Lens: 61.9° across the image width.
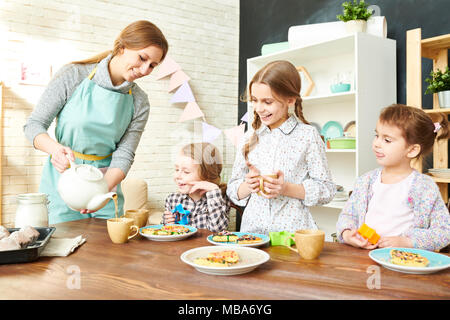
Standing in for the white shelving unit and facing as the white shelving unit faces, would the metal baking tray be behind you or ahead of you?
ahead

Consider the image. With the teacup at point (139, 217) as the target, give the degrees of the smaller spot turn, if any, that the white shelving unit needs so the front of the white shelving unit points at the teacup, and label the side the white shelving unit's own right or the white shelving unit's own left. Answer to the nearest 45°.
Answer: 0° — it already faces it

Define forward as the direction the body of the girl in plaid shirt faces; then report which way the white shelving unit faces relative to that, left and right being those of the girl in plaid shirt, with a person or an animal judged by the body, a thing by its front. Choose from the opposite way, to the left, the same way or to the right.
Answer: the same way

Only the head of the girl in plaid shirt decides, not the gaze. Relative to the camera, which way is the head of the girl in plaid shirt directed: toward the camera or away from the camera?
toward the camera

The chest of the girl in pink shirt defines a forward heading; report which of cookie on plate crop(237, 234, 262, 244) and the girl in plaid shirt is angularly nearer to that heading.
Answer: the cookie on plate

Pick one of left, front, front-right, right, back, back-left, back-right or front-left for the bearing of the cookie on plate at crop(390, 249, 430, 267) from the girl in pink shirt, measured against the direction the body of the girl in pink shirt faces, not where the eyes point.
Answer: front-left

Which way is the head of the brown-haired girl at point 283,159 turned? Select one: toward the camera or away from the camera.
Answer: toward the camera

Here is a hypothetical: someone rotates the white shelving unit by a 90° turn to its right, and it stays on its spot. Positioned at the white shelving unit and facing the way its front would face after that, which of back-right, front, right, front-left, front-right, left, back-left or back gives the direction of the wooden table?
back-left

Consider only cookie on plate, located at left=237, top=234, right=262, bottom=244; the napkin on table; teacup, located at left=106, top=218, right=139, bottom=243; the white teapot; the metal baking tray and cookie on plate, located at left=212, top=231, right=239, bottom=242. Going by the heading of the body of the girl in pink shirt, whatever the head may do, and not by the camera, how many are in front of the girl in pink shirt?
6

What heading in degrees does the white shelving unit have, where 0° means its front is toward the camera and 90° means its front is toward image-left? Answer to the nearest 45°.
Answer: approximately 45°

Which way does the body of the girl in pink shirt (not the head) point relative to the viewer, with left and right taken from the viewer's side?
facing the viewer and to the left of the viewer

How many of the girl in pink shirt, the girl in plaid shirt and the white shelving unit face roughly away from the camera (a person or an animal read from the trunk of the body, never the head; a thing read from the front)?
0

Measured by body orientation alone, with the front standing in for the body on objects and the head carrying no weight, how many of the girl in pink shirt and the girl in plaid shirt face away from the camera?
0

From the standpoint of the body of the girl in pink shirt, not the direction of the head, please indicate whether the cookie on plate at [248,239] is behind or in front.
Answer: in front

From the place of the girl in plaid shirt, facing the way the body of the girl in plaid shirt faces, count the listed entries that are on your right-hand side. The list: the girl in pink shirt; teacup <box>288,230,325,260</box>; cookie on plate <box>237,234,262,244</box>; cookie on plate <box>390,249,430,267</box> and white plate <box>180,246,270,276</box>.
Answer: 0

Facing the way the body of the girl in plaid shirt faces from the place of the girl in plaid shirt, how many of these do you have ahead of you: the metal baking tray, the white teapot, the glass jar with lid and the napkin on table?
4

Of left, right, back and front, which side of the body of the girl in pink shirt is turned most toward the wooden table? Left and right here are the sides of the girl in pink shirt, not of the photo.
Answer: front
